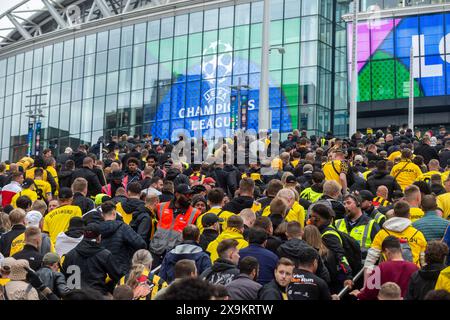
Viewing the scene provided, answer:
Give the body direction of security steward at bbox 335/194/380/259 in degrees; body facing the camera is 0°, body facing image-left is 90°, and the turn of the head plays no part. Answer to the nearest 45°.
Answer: approximately 45°

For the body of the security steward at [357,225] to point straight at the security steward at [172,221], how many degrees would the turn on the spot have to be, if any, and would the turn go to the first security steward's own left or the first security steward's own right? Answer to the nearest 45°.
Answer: approximately 45° to the first security steward's own right
